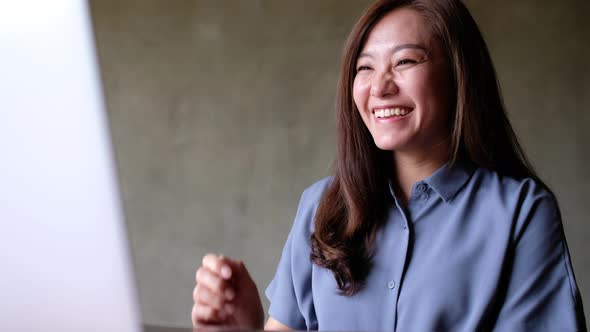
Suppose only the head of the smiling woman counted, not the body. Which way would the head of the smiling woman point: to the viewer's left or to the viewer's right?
to the viewer's left

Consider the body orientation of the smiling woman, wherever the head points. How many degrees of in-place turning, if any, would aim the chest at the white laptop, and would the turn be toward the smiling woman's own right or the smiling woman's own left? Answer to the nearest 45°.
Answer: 0° — they already face it

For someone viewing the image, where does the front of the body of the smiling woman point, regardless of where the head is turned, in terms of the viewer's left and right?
facing the viewer and to the left of the viewer
